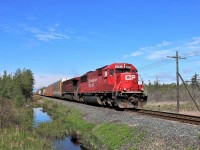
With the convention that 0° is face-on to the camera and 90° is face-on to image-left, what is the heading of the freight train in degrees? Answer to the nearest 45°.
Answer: approximately 315°
